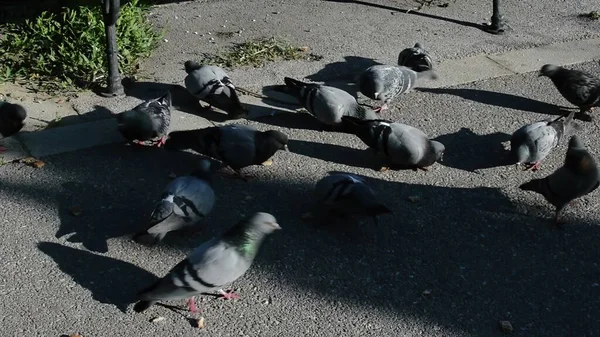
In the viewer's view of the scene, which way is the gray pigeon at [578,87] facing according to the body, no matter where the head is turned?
to the viewer's left

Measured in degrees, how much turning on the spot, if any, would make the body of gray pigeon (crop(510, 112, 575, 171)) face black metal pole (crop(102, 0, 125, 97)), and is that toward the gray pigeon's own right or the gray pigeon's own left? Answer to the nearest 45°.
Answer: approximately 45° to the gray pigeon's own right

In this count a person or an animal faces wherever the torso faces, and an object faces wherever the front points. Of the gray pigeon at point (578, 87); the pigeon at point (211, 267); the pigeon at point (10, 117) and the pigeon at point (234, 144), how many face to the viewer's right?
3

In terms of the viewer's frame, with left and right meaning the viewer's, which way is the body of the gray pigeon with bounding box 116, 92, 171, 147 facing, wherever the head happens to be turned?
facing the viewer and to the left of the viewer

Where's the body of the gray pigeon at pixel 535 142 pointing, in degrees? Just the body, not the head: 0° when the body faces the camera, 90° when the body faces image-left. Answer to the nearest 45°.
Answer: approximately 45°

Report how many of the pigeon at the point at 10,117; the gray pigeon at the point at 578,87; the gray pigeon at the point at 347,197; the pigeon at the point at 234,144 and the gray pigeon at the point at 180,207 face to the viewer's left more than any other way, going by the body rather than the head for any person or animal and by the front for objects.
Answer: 2

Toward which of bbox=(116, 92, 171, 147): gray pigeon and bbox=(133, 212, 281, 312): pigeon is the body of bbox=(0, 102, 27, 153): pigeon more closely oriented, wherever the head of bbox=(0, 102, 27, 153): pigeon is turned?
the gray pigeon

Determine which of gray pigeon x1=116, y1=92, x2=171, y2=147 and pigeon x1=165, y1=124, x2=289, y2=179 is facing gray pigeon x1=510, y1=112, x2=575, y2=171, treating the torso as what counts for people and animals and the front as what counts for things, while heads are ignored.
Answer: the pigeon
